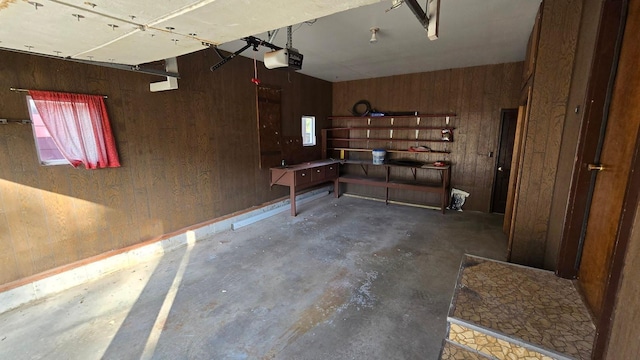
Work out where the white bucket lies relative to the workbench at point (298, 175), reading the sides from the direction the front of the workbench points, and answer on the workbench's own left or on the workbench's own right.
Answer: on the workbench's own left

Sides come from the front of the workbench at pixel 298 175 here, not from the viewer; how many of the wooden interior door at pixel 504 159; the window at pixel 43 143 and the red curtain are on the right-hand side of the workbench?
2

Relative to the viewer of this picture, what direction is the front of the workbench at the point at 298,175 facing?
facing the viewer and to the right of the viewer

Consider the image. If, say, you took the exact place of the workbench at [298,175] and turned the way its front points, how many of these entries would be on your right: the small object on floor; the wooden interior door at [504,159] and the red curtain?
1

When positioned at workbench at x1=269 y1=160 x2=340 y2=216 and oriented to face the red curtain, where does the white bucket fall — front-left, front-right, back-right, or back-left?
back-left

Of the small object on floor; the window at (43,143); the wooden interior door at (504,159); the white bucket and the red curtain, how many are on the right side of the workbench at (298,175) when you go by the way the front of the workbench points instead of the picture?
2

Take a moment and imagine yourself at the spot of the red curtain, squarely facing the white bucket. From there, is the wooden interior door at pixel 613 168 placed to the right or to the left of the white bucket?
right

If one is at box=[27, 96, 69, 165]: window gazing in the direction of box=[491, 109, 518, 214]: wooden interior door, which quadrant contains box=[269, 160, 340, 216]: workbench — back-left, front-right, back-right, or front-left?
front-left

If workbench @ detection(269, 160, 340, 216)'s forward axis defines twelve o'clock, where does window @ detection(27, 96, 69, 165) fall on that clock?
The window is roughly at 3 o'clock from the workbench.

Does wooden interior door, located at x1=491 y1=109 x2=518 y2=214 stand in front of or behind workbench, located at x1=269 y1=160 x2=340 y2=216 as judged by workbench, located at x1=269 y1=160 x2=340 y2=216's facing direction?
in front

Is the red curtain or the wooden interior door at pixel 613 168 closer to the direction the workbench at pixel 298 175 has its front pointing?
the wooden interior door

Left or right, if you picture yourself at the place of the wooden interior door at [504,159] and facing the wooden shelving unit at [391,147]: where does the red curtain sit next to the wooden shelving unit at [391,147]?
left

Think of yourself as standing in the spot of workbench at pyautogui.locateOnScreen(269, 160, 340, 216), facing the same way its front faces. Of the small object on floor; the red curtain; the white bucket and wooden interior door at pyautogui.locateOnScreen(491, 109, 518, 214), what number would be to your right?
1

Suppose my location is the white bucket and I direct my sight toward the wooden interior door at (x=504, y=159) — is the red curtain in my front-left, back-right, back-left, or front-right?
back-right

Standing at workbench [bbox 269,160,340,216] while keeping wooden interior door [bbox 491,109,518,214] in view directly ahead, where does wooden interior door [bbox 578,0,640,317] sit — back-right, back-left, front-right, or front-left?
front-right

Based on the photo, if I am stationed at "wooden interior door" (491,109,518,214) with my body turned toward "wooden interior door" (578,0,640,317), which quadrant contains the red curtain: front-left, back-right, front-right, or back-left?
front-right

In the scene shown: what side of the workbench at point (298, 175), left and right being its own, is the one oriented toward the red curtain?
right
